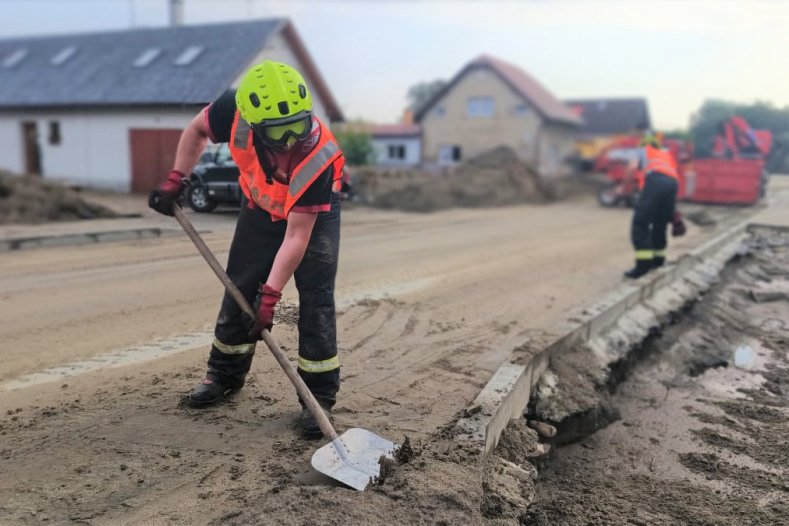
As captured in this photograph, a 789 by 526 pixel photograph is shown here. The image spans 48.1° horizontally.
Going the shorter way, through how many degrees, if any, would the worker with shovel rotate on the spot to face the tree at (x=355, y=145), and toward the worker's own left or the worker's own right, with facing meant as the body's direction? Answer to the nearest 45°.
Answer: approximately 180°

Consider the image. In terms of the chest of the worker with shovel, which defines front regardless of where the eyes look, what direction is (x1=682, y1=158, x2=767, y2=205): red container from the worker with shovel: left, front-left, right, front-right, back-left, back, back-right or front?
back-left

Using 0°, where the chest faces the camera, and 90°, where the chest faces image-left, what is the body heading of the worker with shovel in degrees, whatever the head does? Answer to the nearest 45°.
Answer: approximately 0°

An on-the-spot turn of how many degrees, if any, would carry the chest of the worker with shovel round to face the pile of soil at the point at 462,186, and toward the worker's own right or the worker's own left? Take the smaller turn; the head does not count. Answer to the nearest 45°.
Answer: approximately 180°

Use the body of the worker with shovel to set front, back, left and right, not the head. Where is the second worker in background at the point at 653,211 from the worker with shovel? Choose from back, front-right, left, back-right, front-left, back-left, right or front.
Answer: back-left

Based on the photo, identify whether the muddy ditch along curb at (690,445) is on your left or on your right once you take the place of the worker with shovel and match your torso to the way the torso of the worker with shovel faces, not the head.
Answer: on your left

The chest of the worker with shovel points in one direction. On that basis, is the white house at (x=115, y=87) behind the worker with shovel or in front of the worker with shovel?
behind

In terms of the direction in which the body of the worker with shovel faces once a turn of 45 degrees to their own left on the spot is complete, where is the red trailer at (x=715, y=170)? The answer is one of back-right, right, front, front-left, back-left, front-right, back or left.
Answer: left

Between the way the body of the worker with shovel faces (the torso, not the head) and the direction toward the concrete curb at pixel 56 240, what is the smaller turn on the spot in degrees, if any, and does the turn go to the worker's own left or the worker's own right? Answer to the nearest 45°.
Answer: approximately 180°
